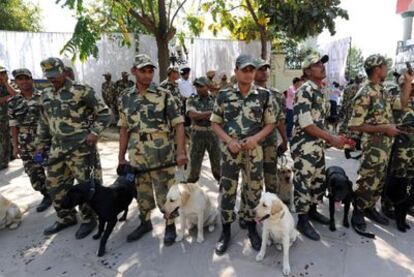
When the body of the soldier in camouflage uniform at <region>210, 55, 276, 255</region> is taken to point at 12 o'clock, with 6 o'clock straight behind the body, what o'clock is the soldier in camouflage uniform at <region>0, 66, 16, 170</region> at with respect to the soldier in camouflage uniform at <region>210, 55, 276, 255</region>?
the soldier in camouflage uniform at <region>0, 66, 16, 170</region> is roughly at 4 o'clock from the soldier in camouflage uniform at <region>210, 55, 276, 255</region>.

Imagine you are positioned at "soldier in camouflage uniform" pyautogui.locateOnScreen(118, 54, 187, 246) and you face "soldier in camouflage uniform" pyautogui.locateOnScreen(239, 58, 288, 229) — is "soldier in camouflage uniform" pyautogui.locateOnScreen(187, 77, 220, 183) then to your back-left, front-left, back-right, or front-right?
front-left

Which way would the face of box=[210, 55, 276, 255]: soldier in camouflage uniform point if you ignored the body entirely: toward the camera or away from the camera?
toward the camera

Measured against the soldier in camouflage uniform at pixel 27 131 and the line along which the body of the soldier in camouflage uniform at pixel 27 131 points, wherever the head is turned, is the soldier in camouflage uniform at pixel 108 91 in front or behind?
behind

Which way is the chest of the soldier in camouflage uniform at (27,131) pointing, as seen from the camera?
toward the camera

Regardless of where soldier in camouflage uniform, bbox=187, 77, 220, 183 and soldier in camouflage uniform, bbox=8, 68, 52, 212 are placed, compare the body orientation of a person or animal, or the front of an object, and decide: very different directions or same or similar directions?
same or similar directions

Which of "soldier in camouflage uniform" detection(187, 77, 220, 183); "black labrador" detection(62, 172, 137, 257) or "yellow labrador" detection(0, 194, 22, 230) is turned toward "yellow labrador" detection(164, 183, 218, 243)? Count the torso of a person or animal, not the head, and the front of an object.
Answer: the soldier in camouflage uniform

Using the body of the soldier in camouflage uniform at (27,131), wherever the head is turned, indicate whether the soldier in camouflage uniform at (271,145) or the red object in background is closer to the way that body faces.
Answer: the soldier in camouflage uniform

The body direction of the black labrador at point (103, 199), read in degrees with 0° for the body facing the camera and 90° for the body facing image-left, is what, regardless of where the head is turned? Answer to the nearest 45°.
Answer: approximately 45°

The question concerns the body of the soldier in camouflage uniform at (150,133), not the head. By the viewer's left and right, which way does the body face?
facing the viewer
